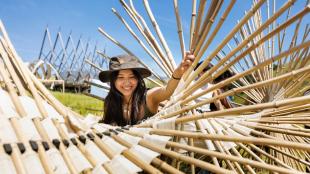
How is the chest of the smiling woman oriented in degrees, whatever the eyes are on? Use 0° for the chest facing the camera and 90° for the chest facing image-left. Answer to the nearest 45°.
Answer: approximately 0°
